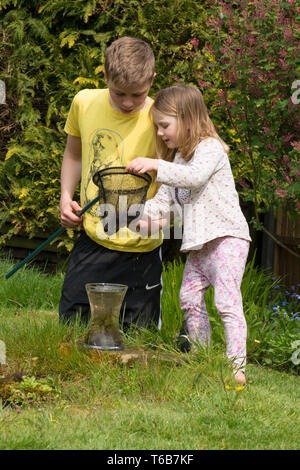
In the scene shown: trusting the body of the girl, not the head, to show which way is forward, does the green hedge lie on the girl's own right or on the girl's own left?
on the girl's own right

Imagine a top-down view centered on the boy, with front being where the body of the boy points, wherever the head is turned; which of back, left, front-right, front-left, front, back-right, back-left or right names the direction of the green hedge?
back

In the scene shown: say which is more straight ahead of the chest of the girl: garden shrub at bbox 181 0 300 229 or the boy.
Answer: the boy

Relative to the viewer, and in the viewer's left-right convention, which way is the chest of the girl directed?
facing the viewer and to the left of the viewer

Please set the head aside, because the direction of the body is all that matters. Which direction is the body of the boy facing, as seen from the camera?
toward the camera

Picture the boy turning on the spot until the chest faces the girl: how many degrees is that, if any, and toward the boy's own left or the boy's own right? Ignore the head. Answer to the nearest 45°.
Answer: approximately 45° to the boy's own left

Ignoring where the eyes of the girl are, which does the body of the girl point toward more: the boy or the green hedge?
the boy

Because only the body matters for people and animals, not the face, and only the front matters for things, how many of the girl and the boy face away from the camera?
0

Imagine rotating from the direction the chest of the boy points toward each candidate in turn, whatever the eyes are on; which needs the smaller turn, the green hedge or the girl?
the girl
